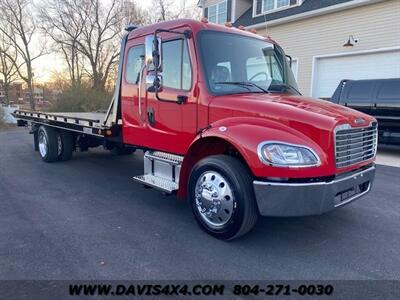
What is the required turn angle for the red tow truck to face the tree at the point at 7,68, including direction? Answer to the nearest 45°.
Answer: approximately 180°

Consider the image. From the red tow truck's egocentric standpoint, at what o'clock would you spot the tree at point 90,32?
The tree is roughly at 7 o'clock from the red tow truck.

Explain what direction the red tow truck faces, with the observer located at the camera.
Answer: facing the viewer and to the right of the viewer

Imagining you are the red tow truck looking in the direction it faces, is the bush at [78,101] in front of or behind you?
behind

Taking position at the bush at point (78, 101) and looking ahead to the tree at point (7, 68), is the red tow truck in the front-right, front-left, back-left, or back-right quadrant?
back-left
